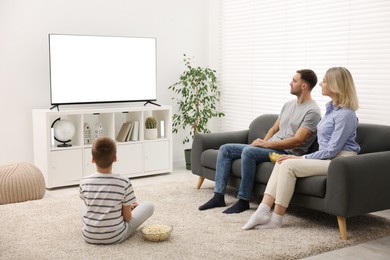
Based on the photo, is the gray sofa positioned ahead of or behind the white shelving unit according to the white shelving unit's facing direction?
ahead

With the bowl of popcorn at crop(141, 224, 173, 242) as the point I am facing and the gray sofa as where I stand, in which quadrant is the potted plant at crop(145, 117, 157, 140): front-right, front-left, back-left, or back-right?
front-right

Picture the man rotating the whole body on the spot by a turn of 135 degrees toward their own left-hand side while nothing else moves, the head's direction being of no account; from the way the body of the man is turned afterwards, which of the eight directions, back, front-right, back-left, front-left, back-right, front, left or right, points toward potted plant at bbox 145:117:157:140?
back-left

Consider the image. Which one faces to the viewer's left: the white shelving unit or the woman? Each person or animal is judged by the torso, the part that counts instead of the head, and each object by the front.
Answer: the woman

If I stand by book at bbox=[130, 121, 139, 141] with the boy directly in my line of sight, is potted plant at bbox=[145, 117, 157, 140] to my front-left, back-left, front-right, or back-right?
back-left

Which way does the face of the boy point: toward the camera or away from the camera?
away from the camera

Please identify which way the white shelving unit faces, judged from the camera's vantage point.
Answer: facing the viewer and to the right of the viewer

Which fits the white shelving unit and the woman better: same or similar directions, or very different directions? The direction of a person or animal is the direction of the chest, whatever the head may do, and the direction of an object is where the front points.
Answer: very different directions

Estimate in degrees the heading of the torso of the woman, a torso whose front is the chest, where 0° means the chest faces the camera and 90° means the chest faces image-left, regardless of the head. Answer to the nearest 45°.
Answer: approximately 90°

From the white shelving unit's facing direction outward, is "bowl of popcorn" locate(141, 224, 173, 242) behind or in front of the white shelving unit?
in front

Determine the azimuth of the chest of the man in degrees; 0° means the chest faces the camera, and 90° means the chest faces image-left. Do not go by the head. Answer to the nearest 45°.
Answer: approximately 45°

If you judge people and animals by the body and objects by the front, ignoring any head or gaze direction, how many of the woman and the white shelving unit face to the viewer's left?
1

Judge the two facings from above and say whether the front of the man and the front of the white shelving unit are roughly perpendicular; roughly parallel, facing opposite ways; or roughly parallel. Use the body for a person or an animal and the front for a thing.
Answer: roughly perpendicular
